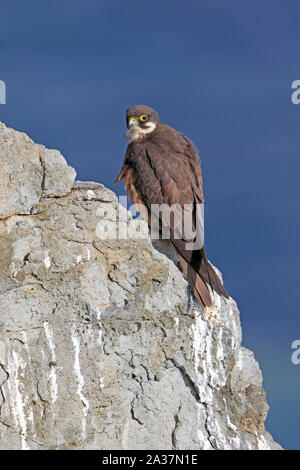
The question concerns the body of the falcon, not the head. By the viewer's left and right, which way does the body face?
facing away from the viewer and to the left of the viewer
